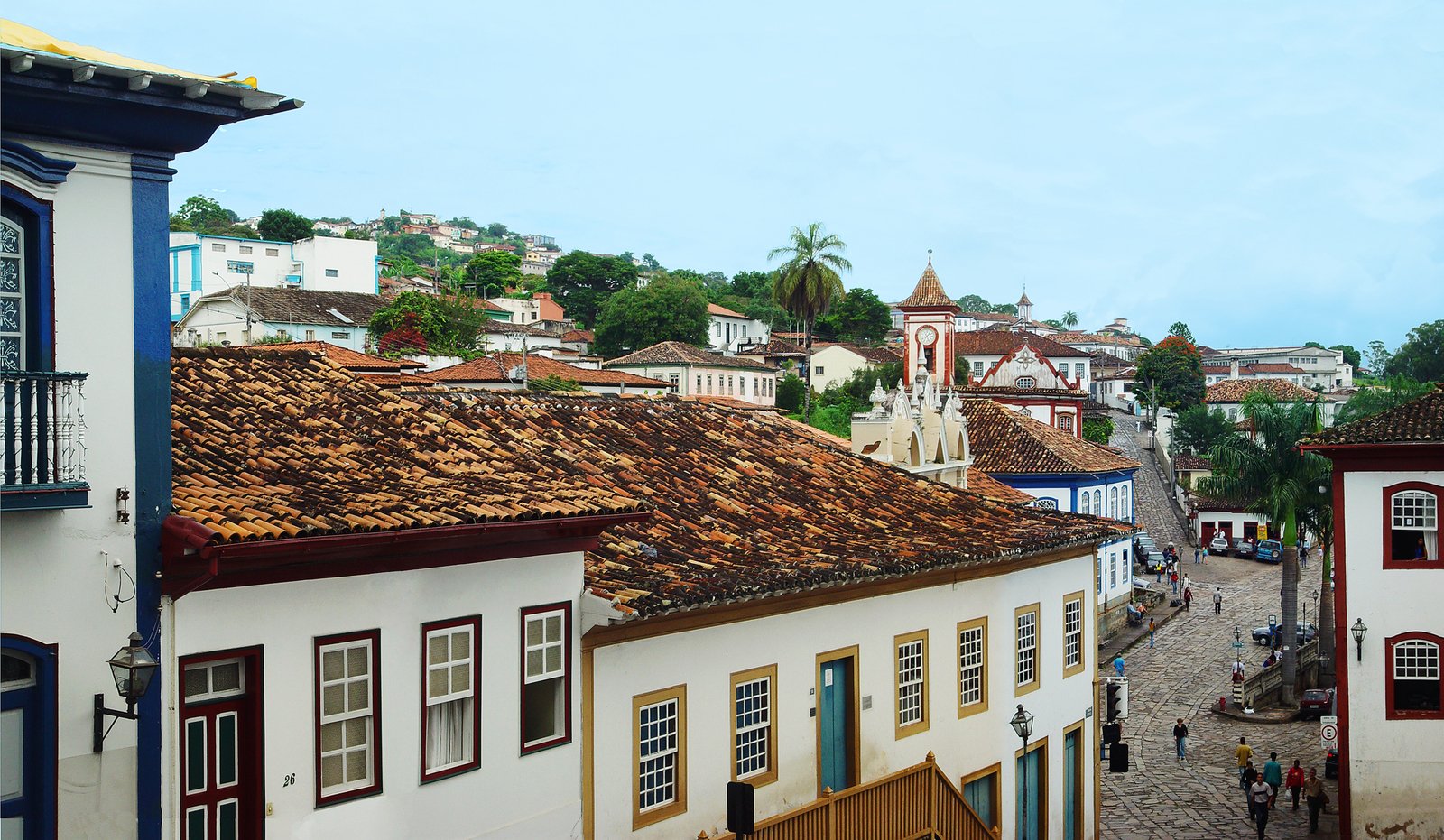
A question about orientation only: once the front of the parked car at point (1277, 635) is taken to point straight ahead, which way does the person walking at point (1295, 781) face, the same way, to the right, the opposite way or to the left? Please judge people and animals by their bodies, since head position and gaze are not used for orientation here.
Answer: to the left

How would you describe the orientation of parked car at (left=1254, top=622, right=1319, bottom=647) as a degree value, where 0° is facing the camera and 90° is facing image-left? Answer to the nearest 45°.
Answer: approximately 90°

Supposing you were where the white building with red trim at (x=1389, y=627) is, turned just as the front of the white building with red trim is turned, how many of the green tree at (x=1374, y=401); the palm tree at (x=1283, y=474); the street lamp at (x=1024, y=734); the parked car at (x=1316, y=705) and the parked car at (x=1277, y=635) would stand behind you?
4

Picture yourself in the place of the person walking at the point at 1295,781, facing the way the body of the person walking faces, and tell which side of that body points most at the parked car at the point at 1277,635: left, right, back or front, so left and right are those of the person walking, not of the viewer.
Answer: back

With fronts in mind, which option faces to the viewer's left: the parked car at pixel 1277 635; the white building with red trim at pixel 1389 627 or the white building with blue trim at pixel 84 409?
the parked car
